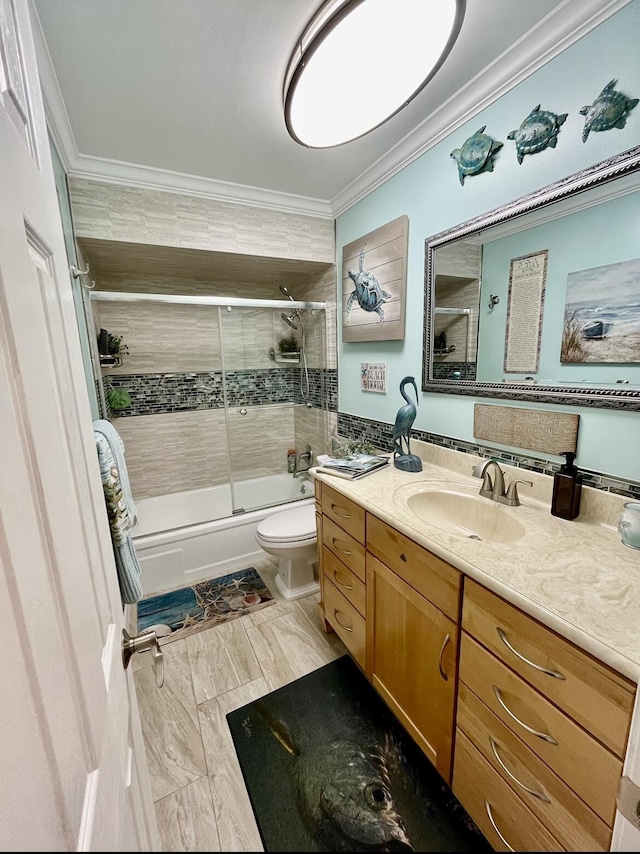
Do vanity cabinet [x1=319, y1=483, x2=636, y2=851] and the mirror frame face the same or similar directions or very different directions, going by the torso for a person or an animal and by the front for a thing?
same or similar directions

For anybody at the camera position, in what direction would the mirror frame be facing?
facing the viewer and to the left of the viewer

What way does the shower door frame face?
toward the camera

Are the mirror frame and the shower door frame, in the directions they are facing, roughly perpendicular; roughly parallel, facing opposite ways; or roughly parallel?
roughly perpendicular

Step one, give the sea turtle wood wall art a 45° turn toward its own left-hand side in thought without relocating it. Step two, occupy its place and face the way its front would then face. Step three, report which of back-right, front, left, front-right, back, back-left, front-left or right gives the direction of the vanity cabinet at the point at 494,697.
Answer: front

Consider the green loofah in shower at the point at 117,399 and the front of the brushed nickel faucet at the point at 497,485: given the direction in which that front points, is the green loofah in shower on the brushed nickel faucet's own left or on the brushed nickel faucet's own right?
on the brushed nickel faucet's own right

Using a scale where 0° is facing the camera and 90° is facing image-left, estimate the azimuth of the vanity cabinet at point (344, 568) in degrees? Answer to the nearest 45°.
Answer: approximately 45°

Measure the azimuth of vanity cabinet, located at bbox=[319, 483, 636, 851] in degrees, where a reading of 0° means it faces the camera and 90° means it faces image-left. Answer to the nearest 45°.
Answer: approximately 45°

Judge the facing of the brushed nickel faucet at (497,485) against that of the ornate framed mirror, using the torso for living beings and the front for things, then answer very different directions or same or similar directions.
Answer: same or similar directions
